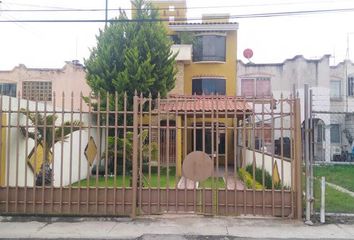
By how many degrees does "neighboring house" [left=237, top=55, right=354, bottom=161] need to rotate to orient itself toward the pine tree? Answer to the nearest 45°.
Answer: approximately 45° to its right

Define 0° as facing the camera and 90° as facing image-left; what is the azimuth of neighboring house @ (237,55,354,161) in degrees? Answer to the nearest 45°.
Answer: approximately 0°

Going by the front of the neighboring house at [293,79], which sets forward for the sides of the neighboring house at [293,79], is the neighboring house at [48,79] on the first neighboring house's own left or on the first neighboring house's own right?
on the first neighboring house's own right

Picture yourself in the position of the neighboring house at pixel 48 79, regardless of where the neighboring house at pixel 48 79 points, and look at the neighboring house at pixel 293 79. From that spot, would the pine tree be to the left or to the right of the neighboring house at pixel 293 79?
right

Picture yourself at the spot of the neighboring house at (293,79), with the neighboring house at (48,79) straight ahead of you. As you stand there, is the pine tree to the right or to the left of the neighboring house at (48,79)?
left
